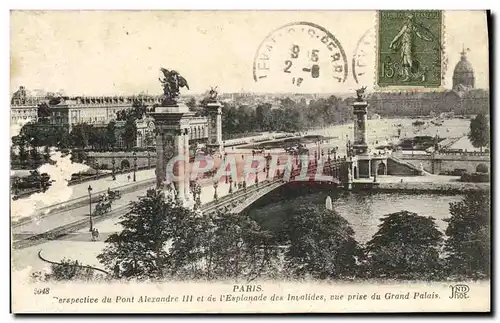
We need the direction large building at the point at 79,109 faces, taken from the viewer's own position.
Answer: facing the viewer and to the right of the viewer

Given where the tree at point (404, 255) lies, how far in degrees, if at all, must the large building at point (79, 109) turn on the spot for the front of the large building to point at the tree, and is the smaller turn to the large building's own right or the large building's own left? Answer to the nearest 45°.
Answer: approximately 45° to the large building's own left

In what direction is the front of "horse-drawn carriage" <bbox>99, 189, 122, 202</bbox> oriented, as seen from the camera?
facing the viewer and to the left of the viewer

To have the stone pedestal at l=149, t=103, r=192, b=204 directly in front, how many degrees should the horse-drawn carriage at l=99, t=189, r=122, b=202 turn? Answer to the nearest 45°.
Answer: approximately 135° to its left

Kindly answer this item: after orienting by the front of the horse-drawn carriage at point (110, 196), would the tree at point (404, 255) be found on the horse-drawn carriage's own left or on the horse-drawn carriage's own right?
on the horse-drawn carriage's own left

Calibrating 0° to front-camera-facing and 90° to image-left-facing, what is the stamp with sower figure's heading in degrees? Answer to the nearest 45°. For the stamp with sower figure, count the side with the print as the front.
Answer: approximately 0°

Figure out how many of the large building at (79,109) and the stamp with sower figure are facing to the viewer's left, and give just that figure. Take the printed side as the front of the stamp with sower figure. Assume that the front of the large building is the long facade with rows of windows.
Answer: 0
